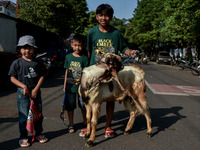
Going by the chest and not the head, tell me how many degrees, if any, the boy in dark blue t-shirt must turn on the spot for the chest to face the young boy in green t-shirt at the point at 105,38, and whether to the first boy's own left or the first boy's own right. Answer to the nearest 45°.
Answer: approximately 90° to the first boy's own left

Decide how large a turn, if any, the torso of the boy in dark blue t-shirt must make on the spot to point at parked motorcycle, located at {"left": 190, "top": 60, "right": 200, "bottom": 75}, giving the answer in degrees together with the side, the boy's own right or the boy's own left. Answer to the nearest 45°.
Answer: approximately 135° to the boy's own left

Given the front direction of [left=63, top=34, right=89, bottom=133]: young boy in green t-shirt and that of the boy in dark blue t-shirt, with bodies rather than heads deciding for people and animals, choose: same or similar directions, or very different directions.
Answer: same or similar directions

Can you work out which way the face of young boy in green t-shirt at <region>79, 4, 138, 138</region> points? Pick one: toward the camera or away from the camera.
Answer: toward the camera

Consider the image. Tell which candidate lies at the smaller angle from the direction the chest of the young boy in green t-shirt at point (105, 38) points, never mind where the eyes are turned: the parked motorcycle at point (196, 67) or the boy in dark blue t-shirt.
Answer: the boy in dark blue t-shirt

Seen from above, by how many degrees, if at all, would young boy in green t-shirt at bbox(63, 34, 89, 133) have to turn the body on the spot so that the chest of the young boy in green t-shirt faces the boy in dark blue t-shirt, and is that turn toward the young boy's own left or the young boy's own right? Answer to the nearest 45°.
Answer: approximately 45° to the young boy's own right

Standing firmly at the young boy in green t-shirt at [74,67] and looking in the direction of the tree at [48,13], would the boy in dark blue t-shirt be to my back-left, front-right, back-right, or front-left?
back-left

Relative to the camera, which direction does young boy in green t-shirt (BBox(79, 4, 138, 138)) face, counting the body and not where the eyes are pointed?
toward the camera

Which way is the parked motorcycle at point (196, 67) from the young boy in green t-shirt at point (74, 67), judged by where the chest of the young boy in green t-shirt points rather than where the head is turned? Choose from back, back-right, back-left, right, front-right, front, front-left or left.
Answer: back-left

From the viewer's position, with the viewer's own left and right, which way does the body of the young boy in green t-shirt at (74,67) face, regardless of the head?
facing the viewer

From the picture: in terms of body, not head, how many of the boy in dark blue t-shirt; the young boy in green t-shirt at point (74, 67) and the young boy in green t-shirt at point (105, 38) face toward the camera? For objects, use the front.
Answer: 3

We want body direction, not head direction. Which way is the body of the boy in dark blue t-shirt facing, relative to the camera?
toward the camera

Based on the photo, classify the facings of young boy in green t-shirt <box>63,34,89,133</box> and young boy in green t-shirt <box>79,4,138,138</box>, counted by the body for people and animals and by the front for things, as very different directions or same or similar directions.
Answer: same or similar directions
